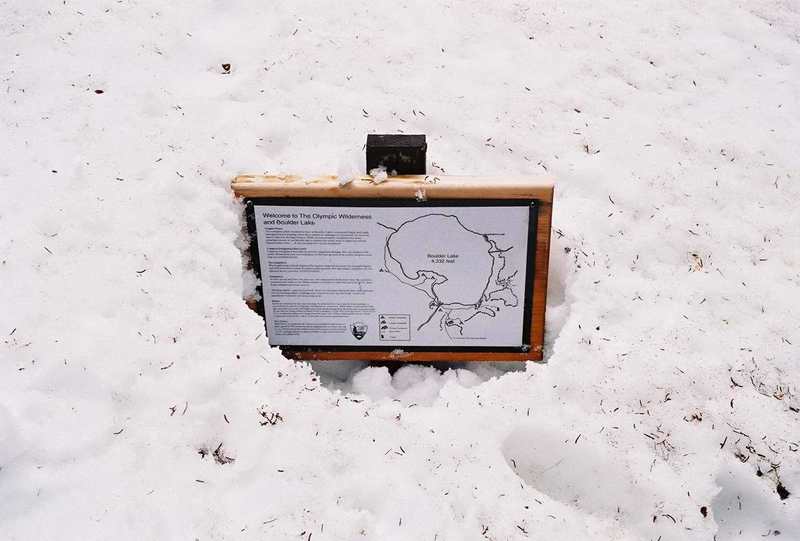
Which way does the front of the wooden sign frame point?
toward the camera
